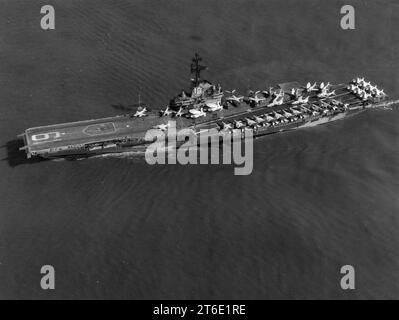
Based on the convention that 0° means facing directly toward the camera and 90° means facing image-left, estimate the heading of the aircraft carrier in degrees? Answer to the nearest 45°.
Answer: approximately 90°
